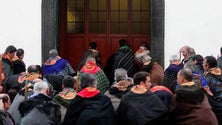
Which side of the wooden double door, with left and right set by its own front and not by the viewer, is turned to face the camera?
front

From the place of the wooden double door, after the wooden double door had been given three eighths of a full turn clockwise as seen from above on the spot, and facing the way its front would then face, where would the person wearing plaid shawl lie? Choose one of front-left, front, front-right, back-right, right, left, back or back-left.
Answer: back-left
